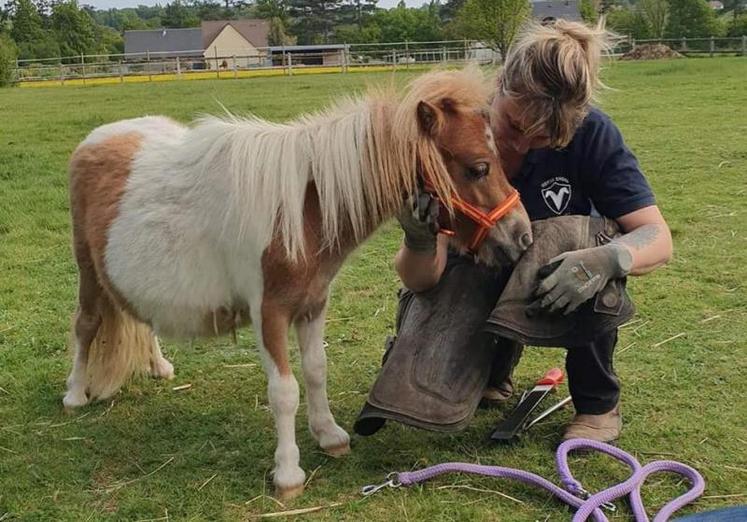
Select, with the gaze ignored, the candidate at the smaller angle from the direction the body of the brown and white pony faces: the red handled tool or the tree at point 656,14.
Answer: the red handled tool

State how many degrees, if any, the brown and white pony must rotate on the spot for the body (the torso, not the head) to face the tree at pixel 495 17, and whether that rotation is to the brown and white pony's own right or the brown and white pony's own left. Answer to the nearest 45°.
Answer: approximately 135° to the brown and white pony's own left

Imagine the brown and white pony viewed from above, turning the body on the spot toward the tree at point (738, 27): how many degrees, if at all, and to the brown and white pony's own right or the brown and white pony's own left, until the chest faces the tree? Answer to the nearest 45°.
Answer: approximately 90° to the brown and white pony's own left

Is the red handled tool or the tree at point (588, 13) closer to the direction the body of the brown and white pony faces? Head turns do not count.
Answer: the red handled tool

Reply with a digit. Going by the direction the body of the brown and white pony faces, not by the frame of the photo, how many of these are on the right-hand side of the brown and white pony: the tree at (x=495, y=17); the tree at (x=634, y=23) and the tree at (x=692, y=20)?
0

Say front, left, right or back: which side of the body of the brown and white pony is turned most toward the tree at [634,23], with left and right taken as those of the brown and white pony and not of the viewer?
left

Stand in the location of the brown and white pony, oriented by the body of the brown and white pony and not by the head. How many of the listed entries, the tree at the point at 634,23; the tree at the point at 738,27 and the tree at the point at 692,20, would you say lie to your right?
0

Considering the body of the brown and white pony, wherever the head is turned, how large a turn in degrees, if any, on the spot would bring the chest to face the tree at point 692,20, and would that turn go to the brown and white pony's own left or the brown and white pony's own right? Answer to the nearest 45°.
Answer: approximately 90° to the brown and white pony's own left

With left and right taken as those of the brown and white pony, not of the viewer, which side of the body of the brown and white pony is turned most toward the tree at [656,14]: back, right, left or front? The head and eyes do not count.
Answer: left

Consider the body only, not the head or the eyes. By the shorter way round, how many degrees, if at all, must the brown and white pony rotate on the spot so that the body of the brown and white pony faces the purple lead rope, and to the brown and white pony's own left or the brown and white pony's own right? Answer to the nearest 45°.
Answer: approximately 45° to the brown and white pony's own left

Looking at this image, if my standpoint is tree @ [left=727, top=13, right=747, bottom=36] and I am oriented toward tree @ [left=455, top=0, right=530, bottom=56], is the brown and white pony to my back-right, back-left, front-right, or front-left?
front-left
